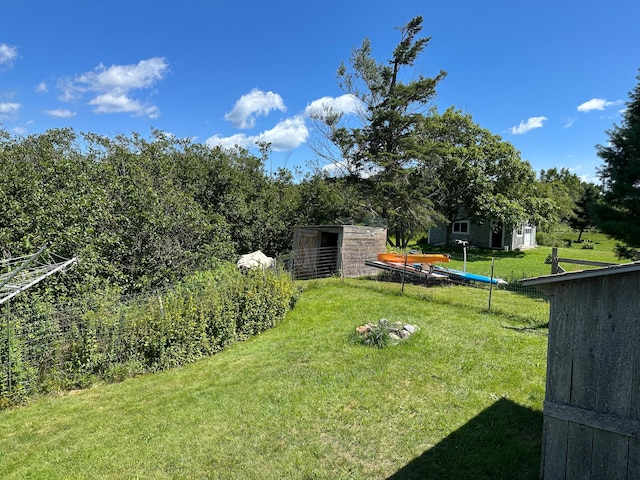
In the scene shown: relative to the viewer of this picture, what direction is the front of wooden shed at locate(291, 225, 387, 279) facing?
facing the viewer and to the left of the viewer

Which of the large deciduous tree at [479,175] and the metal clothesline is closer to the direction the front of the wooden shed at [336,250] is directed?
the metal clothesline

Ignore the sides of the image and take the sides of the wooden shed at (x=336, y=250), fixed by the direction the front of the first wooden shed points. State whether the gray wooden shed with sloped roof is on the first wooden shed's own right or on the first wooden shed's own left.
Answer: on the first wooden shed's own left

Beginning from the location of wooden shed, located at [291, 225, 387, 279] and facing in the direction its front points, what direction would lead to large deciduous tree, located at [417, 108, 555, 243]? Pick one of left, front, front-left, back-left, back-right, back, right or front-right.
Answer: back

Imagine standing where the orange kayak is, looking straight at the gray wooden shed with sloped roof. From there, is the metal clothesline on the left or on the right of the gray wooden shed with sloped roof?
right

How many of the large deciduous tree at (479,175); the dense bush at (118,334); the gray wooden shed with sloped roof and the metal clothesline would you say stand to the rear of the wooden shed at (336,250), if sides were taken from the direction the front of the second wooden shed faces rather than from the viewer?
1

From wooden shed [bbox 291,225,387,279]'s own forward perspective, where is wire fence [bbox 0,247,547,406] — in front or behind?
in front

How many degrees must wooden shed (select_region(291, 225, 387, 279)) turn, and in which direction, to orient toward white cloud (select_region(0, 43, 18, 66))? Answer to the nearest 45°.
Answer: approximately 45° to its right

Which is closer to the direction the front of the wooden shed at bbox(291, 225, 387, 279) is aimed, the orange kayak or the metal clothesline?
the metal clothesline

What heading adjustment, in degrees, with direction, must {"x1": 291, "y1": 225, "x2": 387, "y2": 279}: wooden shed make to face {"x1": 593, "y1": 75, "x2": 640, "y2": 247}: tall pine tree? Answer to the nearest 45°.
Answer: approximately 135° to its left

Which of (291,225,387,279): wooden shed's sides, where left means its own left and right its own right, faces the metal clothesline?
front
